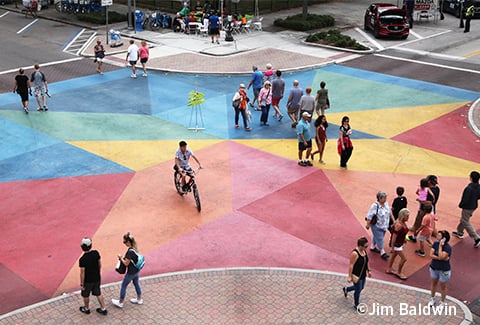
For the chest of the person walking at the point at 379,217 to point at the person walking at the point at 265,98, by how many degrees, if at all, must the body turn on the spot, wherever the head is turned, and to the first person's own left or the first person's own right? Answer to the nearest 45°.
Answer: approximately 180°

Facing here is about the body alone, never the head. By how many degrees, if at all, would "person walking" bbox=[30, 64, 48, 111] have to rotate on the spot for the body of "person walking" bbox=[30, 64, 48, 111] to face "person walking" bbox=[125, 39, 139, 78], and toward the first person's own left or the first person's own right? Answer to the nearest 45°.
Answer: approximately 45° to the first person's own right

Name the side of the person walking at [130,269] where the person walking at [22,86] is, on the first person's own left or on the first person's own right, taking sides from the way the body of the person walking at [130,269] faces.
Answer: on the first person's own right

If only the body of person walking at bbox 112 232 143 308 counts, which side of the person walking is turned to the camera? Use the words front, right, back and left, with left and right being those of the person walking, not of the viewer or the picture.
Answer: left

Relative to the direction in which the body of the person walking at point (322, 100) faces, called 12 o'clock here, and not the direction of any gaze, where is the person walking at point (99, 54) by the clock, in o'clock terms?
the person walking at point (99, 54) is roughly at 10 o'clock from the person walking at point (322, 100).

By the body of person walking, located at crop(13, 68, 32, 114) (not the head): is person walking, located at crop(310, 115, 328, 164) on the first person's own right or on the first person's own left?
on the first person's own right

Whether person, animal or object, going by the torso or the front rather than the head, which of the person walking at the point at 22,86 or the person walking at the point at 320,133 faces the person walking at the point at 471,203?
the person walking at the point at 320,133

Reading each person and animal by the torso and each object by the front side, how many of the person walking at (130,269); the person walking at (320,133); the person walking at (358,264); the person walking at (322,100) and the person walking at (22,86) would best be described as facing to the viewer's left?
1

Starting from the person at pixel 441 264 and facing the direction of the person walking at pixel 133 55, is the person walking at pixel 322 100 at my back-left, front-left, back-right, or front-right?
front-right

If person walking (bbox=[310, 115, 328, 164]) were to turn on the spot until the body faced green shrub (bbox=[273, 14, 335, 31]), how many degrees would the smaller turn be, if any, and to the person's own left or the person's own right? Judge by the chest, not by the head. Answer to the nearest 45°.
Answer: approximately 135° to the person's own left

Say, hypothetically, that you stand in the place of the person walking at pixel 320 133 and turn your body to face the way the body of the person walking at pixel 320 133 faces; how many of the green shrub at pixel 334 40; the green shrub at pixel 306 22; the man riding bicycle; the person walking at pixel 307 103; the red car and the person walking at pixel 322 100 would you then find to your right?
1

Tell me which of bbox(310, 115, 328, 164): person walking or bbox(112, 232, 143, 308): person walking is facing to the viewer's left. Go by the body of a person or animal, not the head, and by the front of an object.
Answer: bbox(112, 232, 143, 308): person walking

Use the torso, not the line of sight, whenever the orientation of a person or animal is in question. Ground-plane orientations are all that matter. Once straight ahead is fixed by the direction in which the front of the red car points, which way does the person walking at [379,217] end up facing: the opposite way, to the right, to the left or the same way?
the same way
